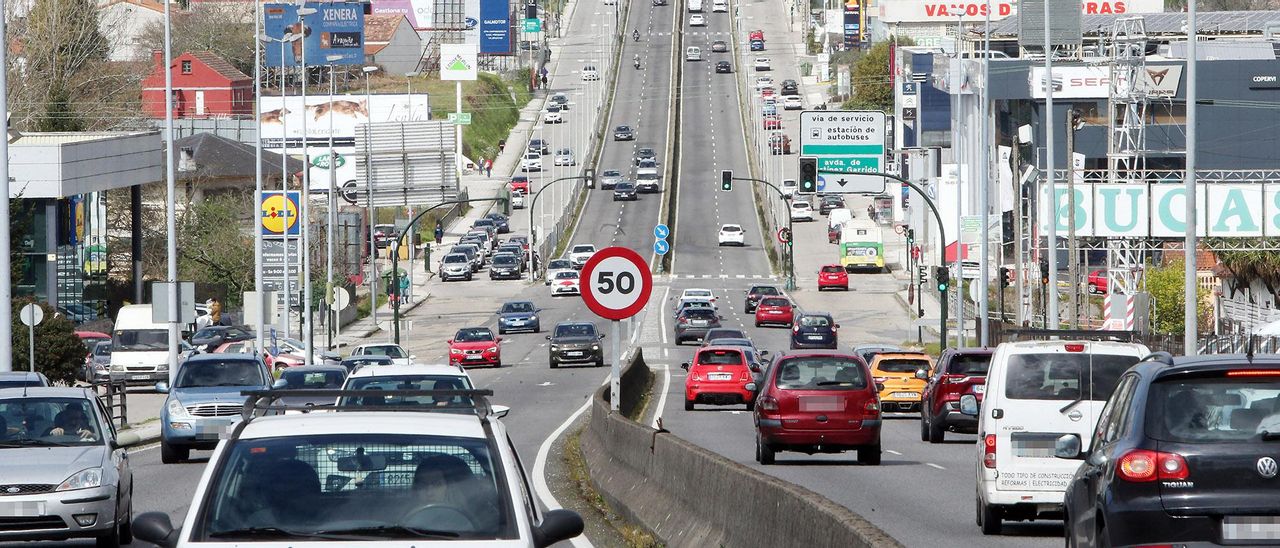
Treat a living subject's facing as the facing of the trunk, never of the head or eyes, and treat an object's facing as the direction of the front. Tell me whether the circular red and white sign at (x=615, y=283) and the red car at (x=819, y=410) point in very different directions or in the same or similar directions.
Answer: very different directions

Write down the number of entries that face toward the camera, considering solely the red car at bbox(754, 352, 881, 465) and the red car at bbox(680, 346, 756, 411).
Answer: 0

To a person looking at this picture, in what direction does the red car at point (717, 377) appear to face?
facing away from the viewer

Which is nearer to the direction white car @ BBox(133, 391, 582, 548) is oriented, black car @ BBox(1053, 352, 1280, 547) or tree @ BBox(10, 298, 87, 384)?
the black car

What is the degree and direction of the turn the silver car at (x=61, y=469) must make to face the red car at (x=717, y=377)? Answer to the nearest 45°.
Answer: approximately 135° to its left

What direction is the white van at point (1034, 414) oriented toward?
away from the camera

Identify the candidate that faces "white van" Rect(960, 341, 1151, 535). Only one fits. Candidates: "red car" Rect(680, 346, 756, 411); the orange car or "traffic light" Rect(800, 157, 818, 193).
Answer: the traffic light

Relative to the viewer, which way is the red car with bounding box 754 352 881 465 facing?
away from the camera

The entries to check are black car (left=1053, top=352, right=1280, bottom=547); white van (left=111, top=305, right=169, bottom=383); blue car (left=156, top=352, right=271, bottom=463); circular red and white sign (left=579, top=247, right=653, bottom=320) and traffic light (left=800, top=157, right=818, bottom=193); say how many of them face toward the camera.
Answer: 4

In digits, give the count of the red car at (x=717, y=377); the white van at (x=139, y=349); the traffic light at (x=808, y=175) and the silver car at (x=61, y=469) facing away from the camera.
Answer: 1

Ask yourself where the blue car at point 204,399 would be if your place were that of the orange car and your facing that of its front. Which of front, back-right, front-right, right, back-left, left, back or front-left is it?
back-left

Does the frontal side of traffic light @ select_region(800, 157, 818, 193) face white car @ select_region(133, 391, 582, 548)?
yes

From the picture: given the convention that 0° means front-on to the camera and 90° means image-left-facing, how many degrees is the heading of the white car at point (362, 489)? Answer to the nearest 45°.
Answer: approximately 0°

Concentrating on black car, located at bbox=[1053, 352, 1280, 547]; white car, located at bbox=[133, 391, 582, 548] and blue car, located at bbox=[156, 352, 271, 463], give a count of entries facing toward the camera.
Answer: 2

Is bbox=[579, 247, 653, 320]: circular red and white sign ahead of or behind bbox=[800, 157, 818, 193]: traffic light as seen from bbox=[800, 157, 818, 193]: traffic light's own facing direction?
ahead

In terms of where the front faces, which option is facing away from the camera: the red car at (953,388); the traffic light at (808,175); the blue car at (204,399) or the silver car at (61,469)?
the red car

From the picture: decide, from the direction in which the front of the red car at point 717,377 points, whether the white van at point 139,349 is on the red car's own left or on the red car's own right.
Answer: on the red car's own left
